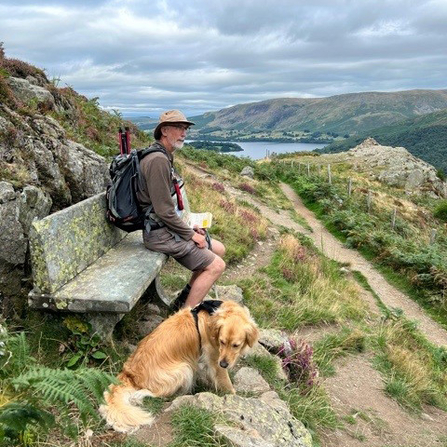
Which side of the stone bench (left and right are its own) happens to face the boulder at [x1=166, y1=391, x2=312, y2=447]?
front

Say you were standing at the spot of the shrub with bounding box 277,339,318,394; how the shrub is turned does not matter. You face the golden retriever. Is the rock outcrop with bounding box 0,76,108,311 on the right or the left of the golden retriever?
right

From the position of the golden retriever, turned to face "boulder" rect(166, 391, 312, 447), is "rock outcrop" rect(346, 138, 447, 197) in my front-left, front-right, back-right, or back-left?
back-left

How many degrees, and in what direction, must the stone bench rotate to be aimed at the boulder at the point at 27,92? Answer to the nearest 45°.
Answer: approximately 135° to its left

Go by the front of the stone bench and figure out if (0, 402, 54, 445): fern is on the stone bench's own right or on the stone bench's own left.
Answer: on the stone bench's own right

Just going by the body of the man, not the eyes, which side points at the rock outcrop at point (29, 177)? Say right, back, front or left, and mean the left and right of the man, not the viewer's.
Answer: back

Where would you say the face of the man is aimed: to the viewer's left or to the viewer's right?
to the viewer's right

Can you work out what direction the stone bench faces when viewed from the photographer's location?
facing the viewer and to the right of the viewer

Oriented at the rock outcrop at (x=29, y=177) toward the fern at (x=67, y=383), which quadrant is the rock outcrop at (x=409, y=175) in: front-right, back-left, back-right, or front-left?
back-left

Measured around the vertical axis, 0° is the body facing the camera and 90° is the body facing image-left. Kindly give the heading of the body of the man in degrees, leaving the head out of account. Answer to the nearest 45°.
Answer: approximately 270°
